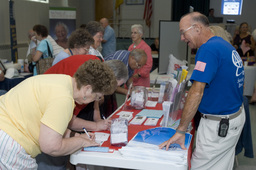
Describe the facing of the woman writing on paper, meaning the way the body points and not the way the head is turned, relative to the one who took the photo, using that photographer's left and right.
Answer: facing to the right of the viewer

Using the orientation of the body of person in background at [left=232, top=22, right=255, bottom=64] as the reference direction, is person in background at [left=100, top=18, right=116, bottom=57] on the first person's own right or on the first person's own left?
on the first person's own right

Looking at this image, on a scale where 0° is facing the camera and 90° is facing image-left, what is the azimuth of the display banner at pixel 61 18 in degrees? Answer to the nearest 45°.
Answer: approximately 0°

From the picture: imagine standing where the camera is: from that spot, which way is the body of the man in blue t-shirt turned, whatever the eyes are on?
to the viewer's left

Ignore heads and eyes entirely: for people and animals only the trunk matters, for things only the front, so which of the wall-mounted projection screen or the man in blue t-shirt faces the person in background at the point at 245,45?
the wall-mounted projection screen

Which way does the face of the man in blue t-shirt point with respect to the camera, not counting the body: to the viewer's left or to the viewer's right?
to the viewer's left

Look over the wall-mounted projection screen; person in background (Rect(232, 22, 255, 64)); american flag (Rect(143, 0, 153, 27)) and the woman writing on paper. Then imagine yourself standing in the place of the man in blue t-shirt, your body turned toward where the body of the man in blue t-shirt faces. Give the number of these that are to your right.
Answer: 3

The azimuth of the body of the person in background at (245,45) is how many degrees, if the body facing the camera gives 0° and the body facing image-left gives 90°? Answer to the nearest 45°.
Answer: approximately 0°
